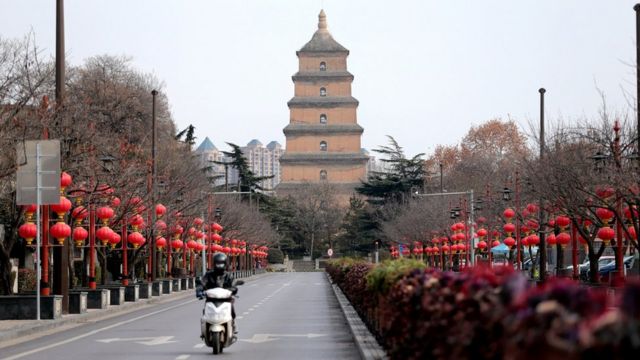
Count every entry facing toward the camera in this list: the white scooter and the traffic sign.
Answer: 1

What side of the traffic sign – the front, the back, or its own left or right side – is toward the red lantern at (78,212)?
front

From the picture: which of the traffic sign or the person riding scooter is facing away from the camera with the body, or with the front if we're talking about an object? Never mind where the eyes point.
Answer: the traffic sign

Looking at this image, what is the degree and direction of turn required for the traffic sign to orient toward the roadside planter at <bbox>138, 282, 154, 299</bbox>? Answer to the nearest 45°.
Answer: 0° — it already faces it

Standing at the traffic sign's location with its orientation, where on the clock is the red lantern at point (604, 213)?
The red lantern is roughly at 3 o'clock from the traffic sign.

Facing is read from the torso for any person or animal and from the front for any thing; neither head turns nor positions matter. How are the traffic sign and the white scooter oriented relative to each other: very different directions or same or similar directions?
very different directions

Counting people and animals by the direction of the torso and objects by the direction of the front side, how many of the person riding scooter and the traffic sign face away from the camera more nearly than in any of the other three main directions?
1

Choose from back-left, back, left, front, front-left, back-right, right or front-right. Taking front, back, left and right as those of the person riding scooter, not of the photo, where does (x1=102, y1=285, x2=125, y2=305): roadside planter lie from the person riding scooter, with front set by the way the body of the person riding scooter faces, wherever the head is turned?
back

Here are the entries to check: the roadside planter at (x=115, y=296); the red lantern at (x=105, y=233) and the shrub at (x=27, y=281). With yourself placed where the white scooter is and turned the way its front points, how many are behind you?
3

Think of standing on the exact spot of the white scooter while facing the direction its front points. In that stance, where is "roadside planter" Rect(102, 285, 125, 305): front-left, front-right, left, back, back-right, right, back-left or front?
back

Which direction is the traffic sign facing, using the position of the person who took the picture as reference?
facing away from the viewer
